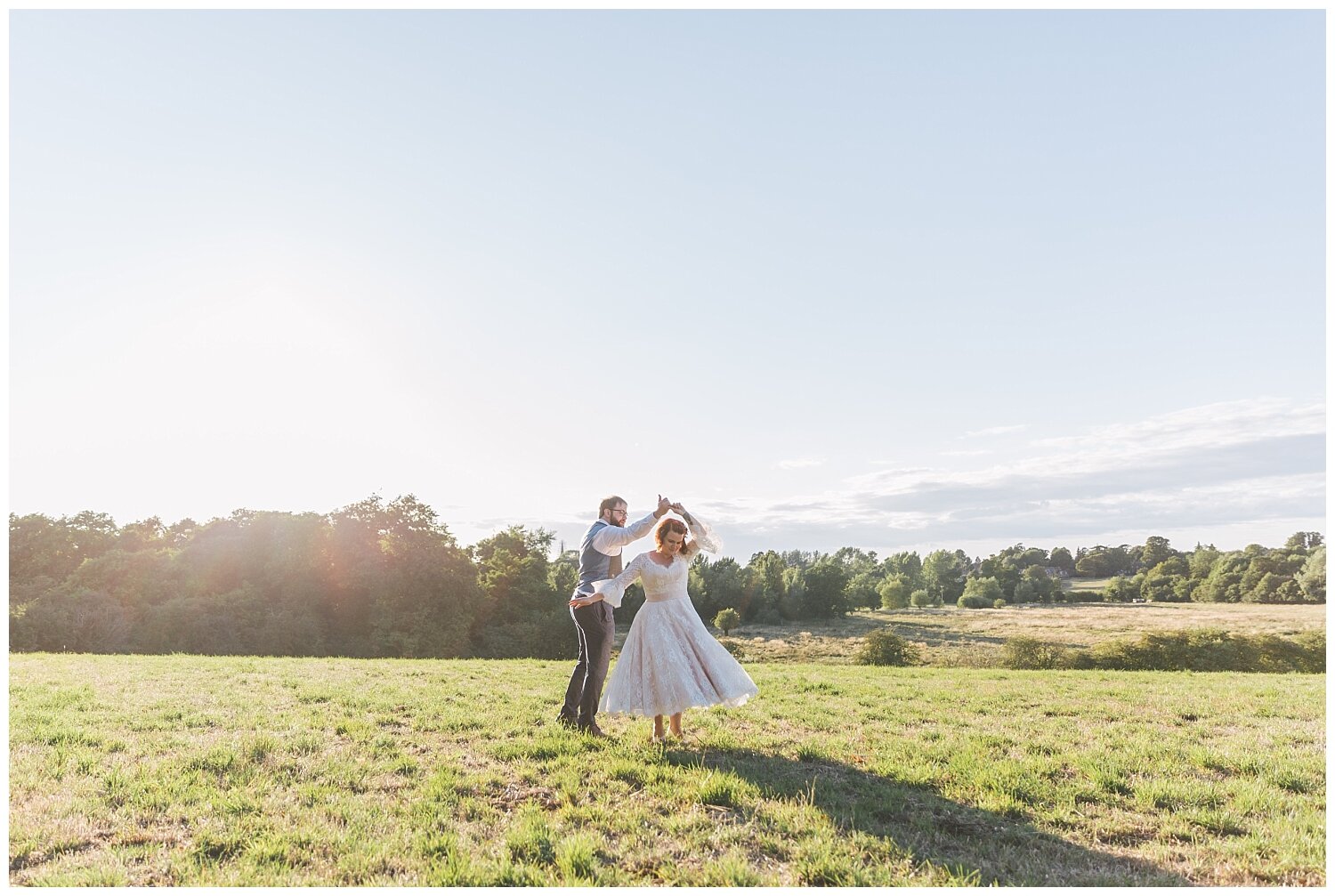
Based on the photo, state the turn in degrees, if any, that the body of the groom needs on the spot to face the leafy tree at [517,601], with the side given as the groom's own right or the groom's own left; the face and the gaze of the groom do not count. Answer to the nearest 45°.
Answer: approximately 90° to the groom's own left

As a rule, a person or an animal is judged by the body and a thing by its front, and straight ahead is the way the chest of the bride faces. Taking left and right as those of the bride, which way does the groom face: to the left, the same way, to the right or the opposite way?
to the left

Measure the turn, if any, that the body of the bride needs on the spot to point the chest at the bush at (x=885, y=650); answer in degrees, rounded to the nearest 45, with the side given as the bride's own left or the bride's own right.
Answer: approximately 180°

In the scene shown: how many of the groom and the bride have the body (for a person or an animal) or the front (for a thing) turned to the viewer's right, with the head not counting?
1

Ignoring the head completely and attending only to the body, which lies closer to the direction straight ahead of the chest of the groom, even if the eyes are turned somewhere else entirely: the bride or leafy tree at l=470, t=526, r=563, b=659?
the bride

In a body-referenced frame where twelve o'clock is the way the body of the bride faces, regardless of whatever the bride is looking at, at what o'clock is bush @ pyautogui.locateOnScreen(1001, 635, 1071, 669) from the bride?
The bush is roughly at 7 o'clock from the bride.

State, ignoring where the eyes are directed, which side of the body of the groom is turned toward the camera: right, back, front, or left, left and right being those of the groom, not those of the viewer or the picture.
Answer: right
